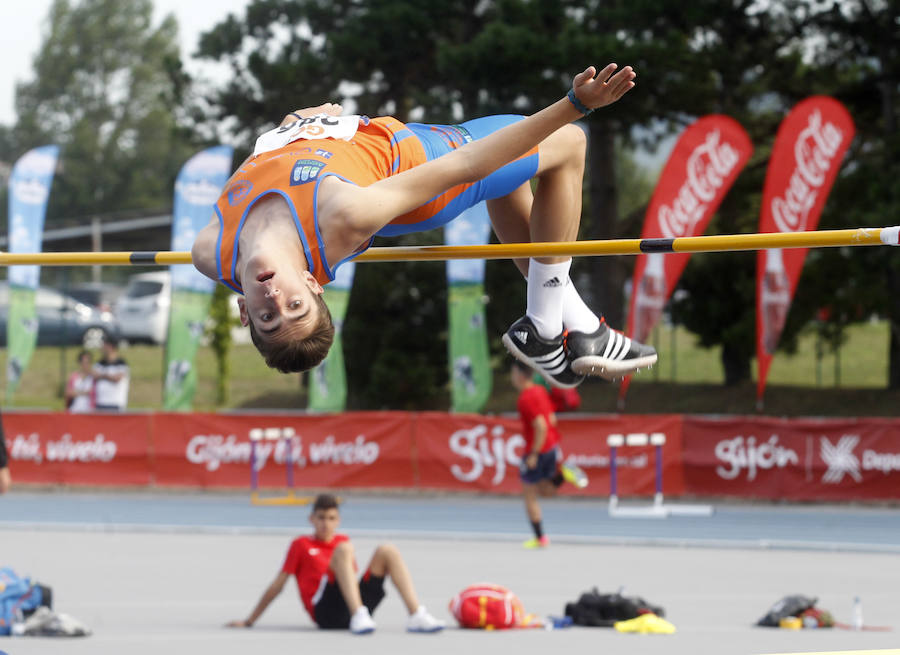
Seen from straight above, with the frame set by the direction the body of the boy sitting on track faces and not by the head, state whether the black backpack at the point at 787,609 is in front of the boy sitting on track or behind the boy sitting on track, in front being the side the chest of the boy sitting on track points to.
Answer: in front

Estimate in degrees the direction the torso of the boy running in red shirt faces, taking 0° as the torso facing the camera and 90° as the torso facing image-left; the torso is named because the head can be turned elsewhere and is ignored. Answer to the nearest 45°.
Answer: approximately 90°

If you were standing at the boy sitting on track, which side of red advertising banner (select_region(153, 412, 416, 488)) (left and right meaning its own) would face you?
front

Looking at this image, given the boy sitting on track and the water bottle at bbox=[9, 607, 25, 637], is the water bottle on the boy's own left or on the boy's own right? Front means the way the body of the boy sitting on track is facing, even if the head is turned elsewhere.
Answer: on the boy's own right

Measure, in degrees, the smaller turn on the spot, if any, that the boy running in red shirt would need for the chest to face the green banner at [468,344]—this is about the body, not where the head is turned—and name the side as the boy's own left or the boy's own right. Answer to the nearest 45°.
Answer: approximately 90° to the boy's own right

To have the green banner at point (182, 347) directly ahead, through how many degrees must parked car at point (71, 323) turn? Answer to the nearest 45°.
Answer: approximately 90° to its right

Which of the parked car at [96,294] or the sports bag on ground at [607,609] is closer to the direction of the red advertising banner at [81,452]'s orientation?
the sports bag on ground

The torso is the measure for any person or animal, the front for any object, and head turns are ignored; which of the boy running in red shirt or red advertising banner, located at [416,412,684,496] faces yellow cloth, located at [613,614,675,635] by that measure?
the red advertising banner

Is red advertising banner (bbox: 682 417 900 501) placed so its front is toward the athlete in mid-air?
yes
